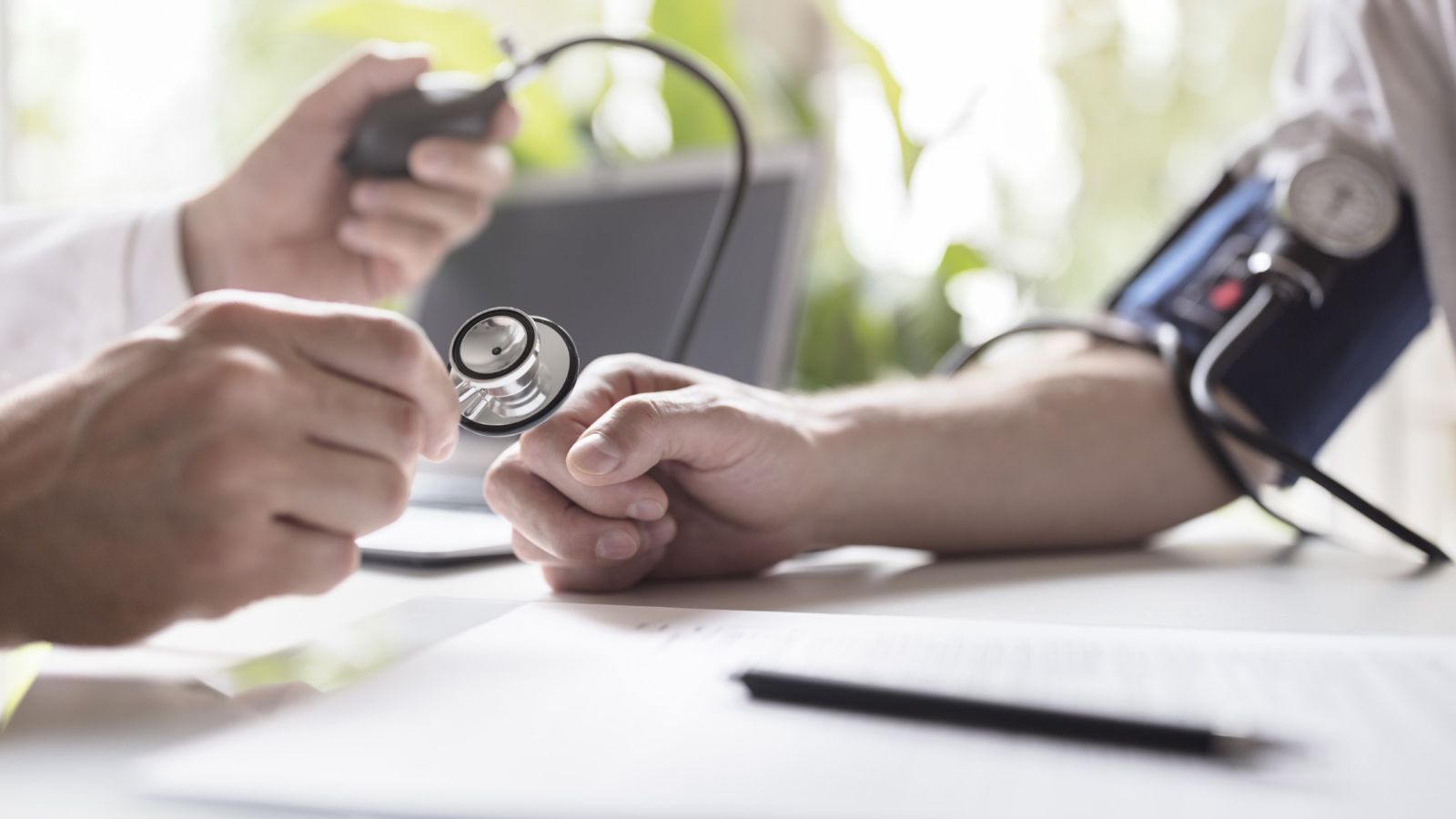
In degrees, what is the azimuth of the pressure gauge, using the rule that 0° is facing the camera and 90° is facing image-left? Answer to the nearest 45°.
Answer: approximately 0°
